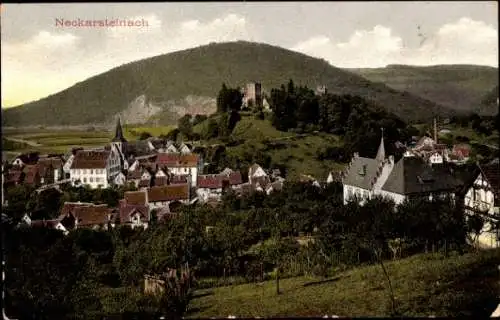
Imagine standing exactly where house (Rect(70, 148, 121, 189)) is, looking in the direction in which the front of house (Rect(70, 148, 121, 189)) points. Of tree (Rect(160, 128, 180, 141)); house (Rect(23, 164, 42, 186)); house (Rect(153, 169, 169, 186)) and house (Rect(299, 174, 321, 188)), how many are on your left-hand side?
3

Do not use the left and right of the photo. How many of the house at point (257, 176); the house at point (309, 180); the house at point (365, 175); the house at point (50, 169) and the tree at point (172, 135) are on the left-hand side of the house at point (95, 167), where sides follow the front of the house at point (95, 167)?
4

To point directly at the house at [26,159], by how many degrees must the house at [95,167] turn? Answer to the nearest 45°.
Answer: approximately 45° to its right

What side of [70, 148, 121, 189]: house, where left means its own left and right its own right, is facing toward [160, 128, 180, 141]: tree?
back

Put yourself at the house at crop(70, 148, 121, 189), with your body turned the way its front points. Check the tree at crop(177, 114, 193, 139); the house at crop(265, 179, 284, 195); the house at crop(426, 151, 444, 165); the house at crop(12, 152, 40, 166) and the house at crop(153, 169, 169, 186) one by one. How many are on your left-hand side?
4

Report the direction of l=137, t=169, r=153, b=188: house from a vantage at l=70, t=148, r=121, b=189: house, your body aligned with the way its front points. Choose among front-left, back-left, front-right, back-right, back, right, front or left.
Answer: left

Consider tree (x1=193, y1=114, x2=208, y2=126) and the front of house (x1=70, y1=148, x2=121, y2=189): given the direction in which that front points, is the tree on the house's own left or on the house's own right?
on the house's own left

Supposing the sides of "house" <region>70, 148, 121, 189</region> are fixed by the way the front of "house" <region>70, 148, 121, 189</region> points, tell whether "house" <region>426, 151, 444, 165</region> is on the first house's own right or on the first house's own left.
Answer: on the first house's own left

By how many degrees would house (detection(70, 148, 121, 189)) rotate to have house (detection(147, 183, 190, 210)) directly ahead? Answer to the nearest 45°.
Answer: approximately 90° to its left

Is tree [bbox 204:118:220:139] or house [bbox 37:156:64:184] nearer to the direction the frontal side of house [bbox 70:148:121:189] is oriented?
the house

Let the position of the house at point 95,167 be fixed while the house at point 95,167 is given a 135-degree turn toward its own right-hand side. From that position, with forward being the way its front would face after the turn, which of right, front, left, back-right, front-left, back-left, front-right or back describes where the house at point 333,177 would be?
back-right

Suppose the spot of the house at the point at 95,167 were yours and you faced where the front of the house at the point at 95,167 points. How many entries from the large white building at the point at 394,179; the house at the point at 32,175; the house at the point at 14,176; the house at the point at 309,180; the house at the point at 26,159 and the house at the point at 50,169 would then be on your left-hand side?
2

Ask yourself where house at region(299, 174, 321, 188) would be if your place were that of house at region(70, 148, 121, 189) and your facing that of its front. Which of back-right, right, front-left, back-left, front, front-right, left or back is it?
left

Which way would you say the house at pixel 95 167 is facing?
toward the camera

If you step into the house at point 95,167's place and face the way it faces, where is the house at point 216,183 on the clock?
the house at point 216,183 is roughly at 9 o'clock from the house at point 95,167.
